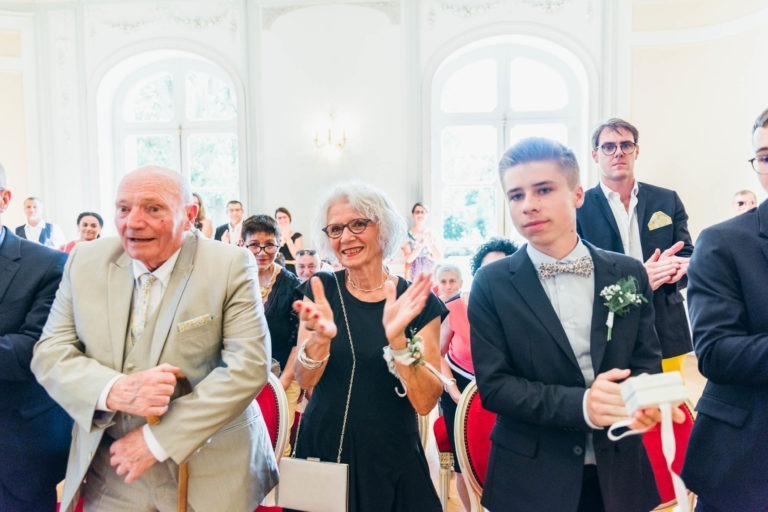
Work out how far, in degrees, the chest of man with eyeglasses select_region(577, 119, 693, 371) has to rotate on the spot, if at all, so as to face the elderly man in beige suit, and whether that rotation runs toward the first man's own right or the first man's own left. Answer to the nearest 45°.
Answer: approximately 45° to the first man's own right

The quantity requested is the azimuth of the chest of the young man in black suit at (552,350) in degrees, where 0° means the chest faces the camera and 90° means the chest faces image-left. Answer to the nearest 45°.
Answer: approximately 0°

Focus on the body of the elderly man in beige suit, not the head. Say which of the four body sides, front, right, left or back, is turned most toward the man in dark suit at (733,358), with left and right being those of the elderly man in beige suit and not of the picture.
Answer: left

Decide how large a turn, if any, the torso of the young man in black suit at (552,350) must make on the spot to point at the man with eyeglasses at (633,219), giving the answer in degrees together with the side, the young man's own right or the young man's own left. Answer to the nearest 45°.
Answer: approximately 180°

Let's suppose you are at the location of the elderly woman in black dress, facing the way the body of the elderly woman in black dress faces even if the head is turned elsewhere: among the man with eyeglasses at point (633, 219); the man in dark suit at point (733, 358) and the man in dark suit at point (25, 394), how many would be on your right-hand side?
1
